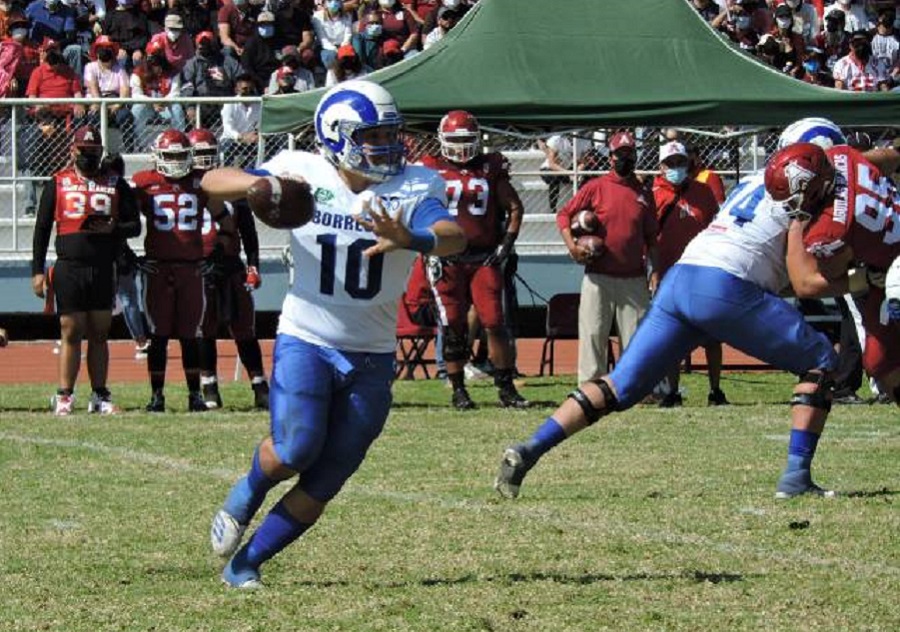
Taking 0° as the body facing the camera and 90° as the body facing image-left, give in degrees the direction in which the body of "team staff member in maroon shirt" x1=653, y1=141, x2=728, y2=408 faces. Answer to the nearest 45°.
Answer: approximately 0°

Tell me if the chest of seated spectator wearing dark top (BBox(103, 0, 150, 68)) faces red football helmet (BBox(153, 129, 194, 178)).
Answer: yes

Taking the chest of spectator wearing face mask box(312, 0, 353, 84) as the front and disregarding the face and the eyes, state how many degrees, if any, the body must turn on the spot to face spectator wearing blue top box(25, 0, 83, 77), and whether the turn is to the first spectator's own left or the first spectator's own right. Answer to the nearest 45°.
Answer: approximately 90° to the first spectator's own right

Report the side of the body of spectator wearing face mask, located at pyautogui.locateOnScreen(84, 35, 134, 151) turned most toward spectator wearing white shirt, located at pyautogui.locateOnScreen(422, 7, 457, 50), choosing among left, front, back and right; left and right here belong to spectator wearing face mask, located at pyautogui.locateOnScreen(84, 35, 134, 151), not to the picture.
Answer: left

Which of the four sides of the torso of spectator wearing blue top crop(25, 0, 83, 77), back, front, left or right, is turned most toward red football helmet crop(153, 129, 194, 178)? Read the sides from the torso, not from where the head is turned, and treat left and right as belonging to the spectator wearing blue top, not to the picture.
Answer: front

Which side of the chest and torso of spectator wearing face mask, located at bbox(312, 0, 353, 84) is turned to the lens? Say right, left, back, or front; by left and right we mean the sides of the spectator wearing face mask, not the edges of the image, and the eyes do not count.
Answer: front

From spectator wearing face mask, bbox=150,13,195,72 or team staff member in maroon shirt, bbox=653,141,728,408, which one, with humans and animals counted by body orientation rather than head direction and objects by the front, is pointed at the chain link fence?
the spectator wearing face mask

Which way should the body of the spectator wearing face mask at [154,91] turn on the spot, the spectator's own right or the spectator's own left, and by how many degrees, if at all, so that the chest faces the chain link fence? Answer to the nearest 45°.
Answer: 0° — they already face it

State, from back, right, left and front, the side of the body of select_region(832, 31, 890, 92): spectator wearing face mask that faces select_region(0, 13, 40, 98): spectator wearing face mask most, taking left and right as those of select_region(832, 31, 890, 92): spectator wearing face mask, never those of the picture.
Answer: right

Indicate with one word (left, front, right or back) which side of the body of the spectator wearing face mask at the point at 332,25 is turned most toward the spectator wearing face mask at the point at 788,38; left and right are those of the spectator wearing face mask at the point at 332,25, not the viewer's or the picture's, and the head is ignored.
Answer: left

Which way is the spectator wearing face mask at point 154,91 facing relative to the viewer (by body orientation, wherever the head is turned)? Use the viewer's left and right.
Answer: facing the viewer

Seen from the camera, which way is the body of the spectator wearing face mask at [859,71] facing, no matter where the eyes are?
toward the camera

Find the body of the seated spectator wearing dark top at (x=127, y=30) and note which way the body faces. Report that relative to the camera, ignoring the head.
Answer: toward the camera

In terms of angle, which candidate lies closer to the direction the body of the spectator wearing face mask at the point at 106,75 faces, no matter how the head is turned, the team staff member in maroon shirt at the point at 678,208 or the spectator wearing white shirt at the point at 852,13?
the team staff member in maroon shirt
